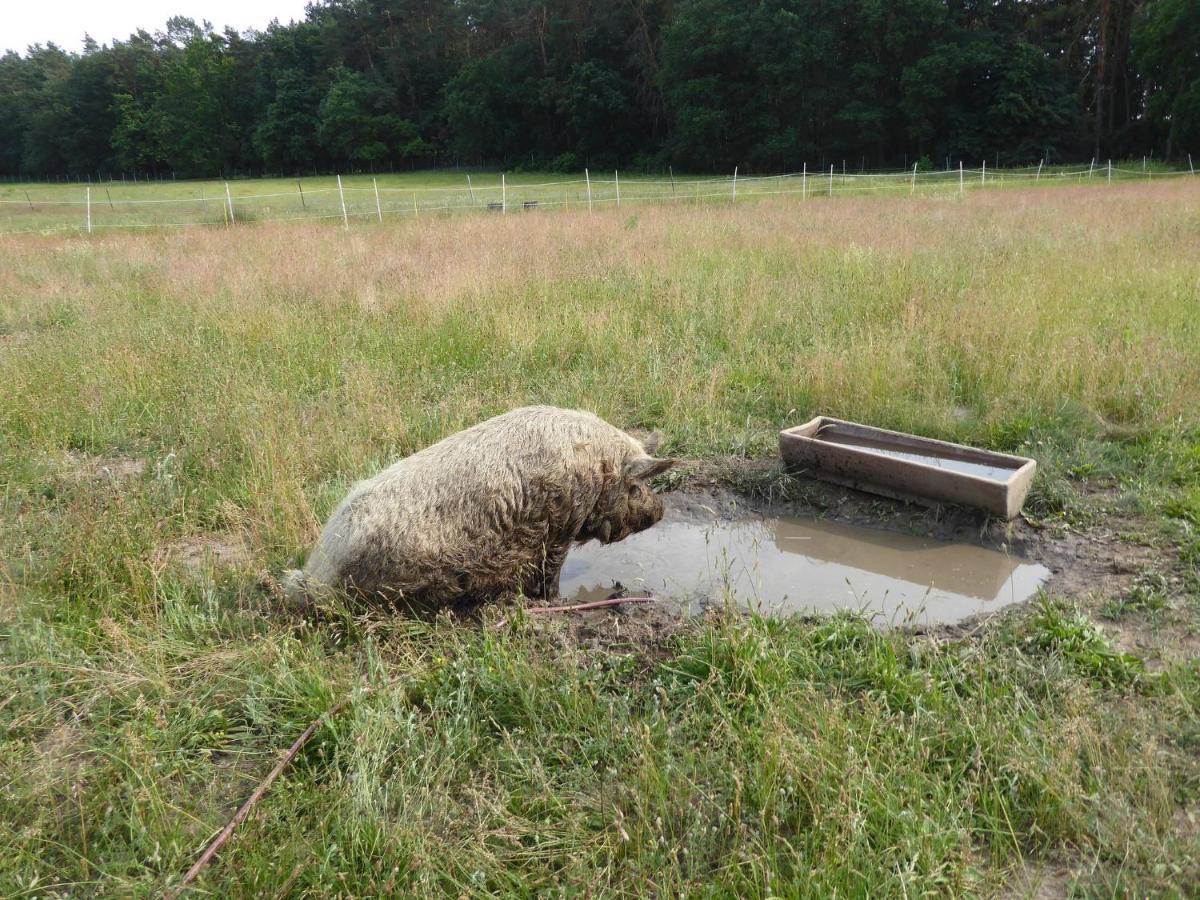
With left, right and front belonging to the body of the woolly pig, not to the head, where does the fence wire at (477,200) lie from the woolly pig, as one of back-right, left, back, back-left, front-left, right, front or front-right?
left

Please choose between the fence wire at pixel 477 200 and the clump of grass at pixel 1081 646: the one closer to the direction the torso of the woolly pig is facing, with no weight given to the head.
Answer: the clump of grass

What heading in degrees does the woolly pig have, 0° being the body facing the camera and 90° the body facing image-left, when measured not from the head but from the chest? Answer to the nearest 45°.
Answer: approximately 270°

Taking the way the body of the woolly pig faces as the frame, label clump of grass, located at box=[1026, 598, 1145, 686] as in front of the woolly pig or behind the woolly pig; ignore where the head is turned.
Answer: in front

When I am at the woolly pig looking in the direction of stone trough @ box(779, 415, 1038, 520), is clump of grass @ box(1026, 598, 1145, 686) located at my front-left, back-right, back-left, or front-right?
front-right

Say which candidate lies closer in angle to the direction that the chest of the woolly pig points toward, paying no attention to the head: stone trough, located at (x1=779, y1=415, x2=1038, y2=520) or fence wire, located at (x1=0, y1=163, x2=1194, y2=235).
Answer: the stone trough

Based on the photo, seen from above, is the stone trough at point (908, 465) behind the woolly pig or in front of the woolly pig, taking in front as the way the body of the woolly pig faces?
in front
